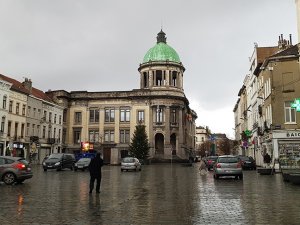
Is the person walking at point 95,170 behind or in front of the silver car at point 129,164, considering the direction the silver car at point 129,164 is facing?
in front

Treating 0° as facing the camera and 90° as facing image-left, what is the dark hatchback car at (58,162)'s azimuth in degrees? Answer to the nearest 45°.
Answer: approximately 45°

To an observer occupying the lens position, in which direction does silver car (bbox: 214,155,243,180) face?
facing away from the viewer

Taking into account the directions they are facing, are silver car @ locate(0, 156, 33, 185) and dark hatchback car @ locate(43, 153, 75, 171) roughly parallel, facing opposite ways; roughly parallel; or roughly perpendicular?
roughly perpendicular

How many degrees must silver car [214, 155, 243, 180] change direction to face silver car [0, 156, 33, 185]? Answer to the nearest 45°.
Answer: approximately 135° to its left

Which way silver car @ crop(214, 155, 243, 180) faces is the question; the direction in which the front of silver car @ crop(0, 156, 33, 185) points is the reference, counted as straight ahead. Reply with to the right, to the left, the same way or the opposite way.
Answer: to the right

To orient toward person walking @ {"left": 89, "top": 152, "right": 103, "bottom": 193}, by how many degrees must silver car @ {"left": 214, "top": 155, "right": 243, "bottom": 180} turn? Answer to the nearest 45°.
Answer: approximately 135° to its left

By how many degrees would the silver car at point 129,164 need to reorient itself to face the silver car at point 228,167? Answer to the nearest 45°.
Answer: approximately 90° to its left

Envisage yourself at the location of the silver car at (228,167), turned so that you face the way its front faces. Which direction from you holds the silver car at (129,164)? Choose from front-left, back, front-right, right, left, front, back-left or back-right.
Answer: front-left

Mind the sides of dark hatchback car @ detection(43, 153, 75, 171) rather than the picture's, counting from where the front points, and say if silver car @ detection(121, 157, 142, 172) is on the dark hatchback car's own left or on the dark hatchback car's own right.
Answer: on the dark hatchback car's own left
